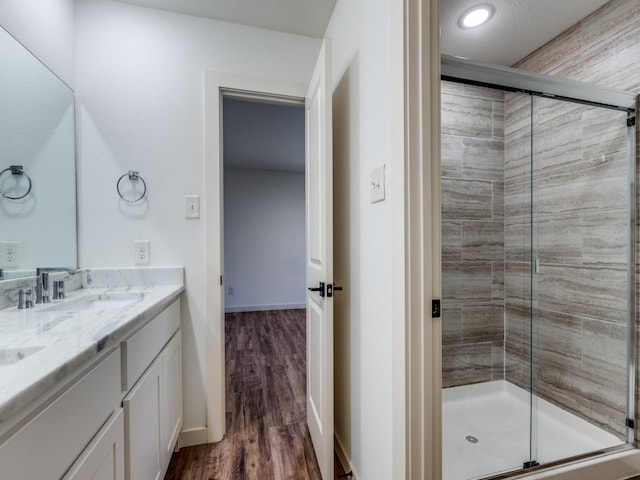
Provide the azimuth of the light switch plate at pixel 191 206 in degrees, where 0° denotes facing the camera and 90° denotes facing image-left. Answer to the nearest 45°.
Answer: approximately 0°

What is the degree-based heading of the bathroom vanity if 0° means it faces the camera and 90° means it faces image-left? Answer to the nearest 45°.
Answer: approximately 315°

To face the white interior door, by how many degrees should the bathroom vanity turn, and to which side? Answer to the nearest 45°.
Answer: approximately 45° to its left

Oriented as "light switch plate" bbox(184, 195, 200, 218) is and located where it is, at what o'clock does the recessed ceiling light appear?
The recessed ceiling light is roughly at 10 o'clock from the light switch plate.

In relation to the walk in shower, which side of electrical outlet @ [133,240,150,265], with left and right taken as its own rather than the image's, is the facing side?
left

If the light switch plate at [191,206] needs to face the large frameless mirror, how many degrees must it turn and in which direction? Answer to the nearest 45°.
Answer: approximately 90° to its right

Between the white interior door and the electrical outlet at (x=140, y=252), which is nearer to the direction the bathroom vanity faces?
the white interior door
